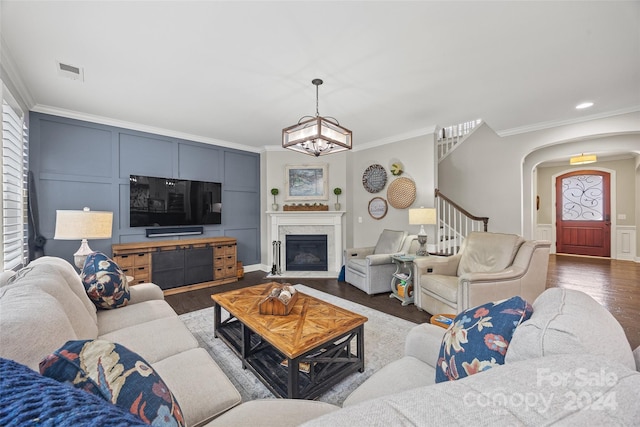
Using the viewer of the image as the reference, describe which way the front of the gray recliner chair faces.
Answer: facing the viewer and to the left of the viewer

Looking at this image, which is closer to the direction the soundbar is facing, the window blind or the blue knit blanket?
the blue knit blanket

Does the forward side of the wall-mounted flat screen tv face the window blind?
no

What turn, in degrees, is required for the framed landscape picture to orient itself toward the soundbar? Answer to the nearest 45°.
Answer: approximately 90° to its right

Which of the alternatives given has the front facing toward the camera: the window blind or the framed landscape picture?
the framed landscape picture

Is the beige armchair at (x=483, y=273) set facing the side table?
no

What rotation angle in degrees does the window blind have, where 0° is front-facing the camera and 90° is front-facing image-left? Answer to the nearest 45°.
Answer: approximately 270°

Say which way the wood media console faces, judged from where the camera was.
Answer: facing the viewer and to the right of the viewer

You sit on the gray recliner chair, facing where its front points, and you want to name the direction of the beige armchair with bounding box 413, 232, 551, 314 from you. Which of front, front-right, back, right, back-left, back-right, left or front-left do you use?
left

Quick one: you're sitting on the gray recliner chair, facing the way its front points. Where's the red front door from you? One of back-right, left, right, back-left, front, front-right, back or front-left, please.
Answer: back

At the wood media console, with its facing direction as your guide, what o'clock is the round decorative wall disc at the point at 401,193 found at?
The round decorative wall disc is roughly at 11 o'clock from the wood media console.

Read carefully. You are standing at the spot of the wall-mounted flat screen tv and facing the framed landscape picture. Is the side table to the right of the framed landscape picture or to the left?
right

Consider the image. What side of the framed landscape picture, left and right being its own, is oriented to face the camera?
front

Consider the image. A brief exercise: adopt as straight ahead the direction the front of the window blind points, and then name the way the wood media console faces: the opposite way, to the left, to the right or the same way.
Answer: to the right

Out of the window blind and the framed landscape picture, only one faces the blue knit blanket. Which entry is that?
the framed landscape picture

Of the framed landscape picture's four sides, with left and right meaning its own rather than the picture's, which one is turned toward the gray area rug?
front

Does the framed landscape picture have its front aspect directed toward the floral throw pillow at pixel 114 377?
yes

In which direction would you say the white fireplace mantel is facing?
toward the camera

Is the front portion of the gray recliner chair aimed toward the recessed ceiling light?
no
